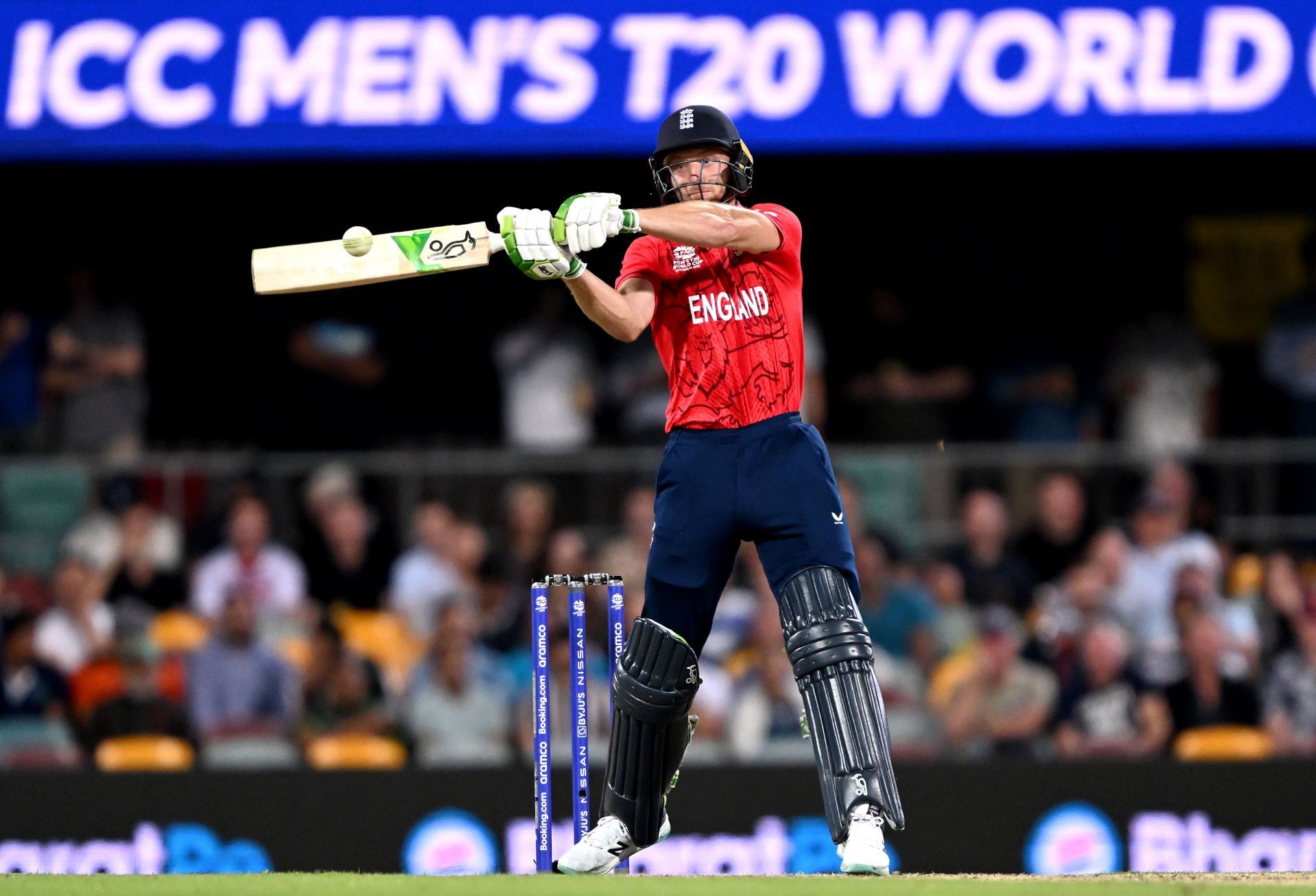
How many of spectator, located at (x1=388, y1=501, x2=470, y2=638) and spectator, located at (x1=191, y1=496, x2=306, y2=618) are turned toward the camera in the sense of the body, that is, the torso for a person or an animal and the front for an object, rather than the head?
2

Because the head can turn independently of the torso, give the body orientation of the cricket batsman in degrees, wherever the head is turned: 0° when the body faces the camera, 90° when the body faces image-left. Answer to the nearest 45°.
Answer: approximately 0°

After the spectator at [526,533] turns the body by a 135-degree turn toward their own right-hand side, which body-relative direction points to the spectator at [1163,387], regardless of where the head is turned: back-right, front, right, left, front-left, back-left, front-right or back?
back-right

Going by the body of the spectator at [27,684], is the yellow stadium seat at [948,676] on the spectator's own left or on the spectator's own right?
on the spectator's own left
